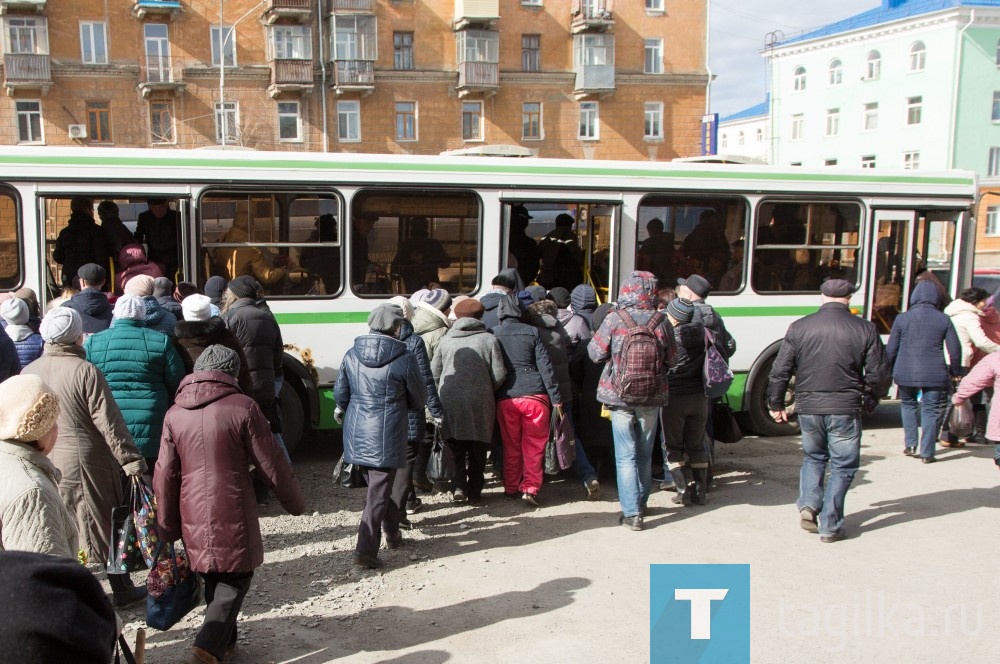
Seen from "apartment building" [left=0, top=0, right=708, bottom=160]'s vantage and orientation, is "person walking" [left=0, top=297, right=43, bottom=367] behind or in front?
in front

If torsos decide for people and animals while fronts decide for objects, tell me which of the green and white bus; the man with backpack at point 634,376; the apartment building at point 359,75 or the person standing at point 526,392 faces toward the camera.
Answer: the apartment building

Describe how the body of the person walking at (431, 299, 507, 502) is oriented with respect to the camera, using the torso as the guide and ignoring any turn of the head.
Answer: away from the camera

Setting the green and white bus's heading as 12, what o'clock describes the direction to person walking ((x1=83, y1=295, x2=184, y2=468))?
The person walking is roughly at 4 o'clock from the green and white bus.

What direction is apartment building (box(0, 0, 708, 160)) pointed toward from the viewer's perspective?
toward the camera

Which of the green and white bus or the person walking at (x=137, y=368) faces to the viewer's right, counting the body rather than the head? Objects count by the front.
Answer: the green and white bus

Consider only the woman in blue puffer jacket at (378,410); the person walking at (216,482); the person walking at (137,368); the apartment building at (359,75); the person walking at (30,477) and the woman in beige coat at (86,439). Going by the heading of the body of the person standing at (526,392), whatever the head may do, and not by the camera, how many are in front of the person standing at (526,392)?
1

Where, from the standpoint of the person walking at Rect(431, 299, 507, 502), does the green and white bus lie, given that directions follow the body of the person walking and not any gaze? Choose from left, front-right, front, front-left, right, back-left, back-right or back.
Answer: front

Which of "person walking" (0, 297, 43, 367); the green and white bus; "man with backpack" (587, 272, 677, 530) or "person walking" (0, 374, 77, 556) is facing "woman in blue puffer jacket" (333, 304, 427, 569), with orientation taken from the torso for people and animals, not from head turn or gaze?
"person walking" (0, 374, 77, 556)

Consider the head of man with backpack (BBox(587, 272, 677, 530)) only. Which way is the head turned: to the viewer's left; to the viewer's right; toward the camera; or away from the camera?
away from the camera

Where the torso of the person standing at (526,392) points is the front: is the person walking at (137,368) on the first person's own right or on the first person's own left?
on the first person's own left

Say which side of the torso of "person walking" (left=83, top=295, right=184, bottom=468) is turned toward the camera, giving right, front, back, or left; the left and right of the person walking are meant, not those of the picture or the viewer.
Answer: back

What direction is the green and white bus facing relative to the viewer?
to the viewer's right

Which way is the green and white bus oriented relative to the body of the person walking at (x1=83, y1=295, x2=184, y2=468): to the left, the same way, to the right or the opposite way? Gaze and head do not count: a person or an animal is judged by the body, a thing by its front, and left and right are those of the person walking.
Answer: to the right

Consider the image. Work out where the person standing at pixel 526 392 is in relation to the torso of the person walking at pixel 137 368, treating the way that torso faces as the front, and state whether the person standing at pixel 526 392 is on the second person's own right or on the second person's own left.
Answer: on the second person's own right

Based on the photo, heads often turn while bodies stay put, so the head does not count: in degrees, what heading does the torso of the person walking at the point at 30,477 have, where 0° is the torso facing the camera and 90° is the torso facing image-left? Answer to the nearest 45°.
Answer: approximately 225°

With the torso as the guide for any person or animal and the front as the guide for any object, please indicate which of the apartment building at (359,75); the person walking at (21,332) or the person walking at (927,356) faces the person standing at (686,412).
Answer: the apartment building
